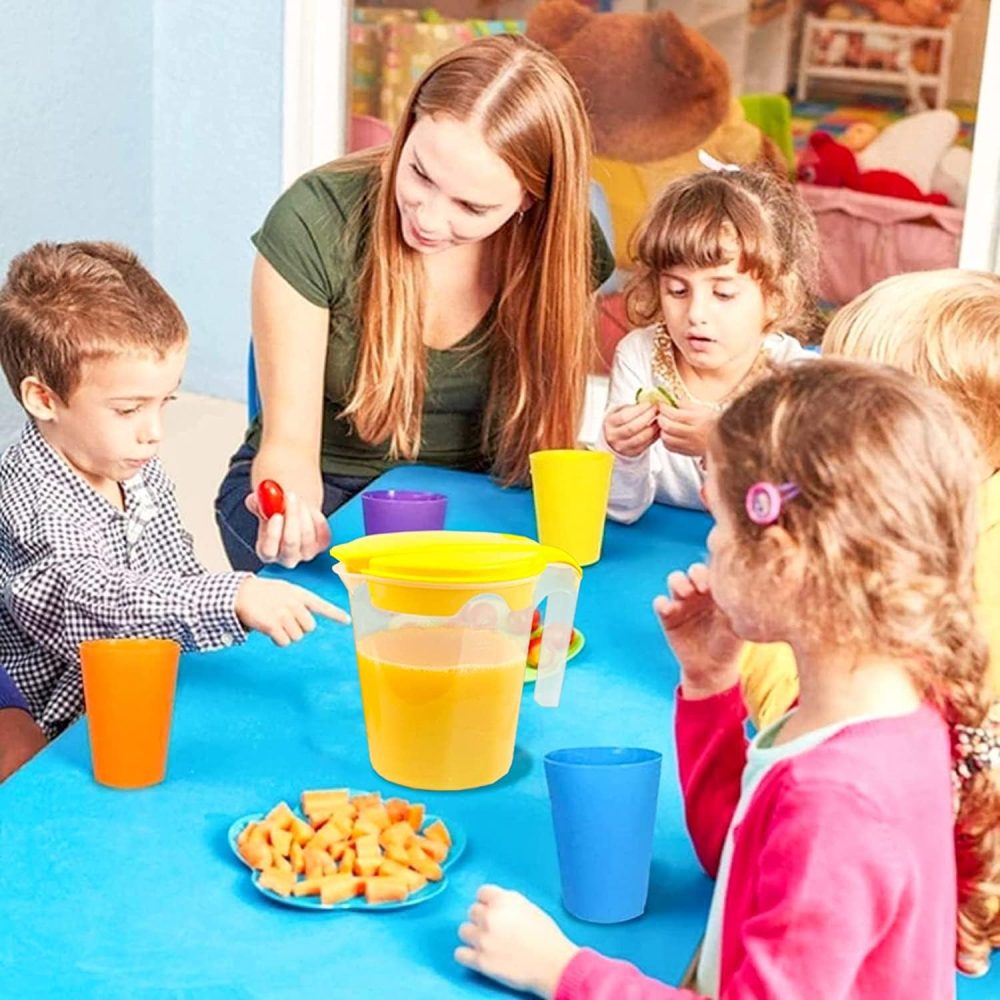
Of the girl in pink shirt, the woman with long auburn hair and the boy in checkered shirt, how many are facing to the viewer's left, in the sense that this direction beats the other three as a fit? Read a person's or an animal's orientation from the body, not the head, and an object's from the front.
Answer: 1

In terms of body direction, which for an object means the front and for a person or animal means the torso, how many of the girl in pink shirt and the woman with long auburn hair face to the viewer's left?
1

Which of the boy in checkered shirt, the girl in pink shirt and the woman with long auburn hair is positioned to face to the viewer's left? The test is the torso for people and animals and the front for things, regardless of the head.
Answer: the girl in pink shirt

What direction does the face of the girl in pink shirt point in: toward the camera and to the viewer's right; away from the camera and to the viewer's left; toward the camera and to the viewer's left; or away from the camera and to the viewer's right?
away from the camera and to the viewer's left

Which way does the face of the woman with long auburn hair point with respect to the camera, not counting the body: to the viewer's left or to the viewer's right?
to the viewer's left

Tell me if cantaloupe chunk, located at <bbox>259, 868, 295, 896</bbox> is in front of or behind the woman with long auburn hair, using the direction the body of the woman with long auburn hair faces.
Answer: in front

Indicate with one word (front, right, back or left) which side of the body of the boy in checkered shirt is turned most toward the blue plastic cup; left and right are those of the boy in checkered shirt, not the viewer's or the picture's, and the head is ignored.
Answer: front

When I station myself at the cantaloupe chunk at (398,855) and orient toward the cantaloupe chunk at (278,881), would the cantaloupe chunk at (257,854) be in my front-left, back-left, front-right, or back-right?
front-right

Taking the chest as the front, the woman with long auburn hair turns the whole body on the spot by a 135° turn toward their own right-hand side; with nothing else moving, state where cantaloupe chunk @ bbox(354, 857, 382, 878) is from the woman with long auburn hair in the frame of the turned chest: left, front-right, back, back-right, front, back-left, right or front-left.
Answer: back-left

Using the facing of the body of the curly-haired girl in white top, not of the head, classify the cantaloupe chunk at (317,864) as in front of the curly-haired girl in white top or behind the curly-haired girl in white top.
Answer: in front

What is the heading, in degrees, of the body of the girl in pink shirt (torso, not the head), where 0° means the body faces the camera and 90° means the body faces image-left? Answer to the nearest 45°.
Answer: approximately 90°

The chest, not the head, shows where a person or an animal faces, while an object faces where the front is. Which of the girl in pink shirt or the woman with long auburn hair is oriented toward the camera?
the woman with long auburn hair

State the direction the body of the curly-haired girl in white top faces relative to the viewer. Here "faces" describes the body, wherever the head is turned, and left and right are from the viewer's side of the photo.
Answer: facing the viewer and to the left of the viewer

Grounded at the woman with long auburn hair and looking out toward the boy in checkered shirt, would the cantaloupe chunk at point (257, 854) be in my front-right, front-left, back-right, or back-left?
front-left

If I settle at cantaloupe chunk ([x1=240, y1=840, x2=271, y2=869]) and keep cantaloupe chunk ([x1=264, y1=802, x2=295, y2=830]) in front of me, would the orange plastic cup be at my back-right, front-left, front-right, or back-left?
front-left

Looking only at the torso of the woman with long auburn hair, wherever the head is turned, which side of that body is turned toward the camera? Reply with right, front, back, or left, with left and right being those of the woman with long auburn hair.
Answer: front

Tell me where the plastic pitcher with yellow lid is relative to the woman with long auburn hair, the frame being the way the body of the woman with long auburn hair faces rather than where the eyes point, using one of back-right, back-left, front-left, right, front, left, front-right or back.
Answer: front
